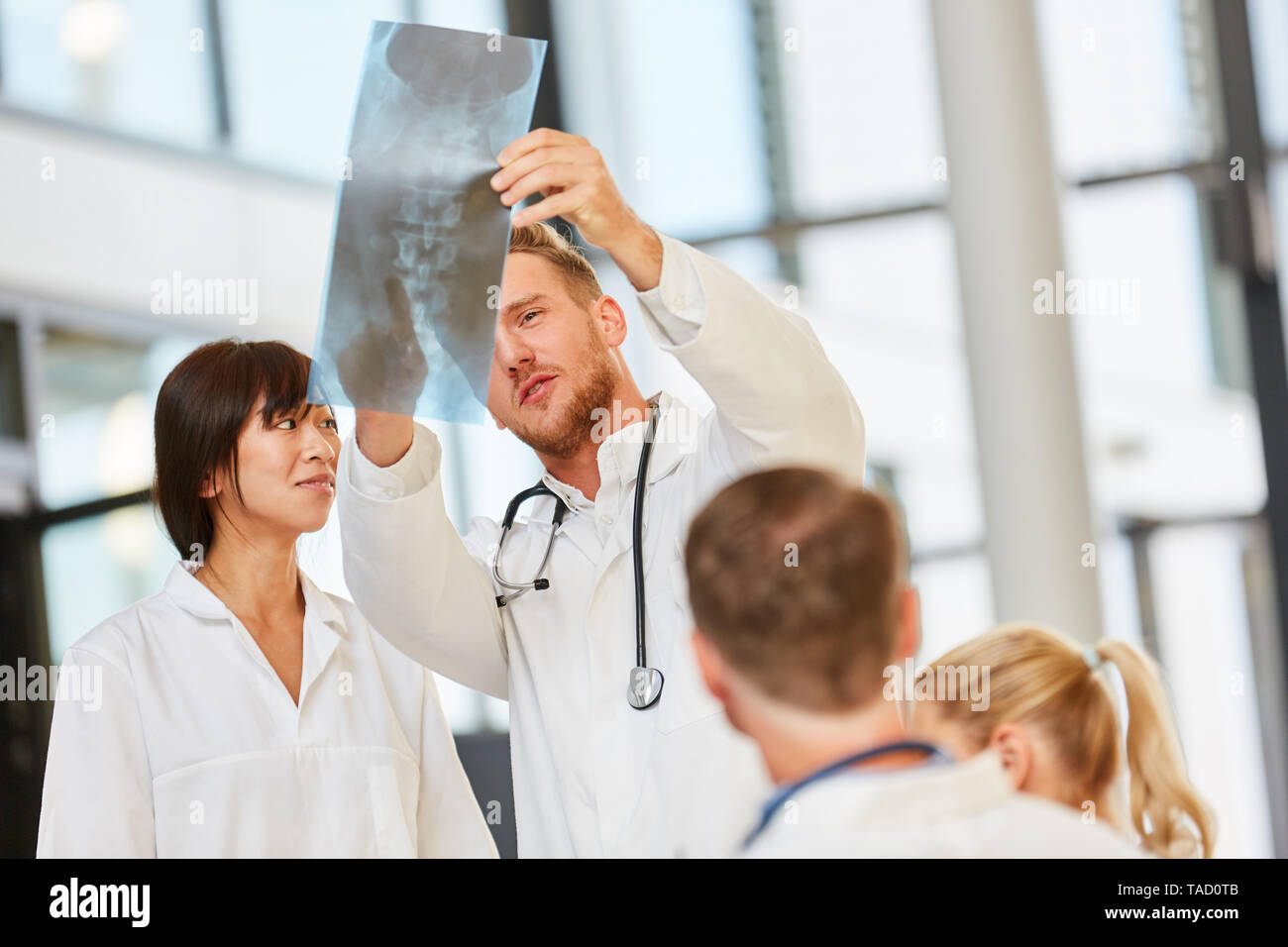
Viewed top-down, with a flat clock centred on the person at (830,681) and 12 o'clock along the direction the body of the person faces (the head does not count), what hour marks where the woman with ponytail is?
The woman with ponytail is roughly at 2 o'clock from the person.

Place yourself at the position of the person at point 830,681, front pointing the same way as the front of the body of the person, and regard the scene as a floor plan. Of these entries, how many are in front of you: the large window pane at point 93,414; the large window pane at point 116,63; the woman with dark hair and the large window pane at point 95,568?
4

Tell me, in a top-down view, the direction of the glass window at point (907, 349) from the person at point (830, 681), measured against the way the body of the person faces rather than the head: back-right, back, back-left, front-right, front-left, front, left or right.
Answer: front-right

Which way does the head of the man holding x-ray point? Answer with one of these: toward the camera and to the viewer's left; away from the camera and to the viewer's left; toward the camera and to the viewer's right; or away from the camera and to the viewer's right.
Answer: toward the camera and to the viewer's left

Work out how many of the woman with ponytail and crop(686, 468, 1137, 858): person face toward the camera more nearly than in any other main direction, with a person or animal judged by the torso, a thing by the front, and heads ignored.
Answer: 0

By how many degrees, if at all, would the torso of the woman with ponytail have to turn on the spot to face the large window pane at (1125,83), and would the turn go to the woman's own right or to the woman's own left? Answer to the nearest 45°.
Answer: approximately 90° to the woman's own right

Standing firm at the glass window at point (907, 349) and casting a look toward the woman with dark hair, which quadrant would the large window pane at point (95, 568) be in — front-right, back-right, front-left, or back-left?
front-right

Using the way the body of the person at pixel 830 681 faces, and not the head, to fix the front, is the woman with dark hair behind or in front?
in front

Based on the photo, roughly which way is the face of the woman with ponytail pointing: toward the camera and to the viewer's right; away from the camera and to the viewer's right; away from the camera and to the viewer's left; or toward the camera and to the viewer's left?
away from the camera and to the viewer's left

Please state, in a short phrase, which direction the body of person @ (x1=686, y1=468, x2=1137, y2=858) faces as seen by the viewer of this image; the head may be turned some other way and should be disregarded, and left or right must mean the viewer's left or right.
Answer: facing away from the viewer and to the left of the viewer
